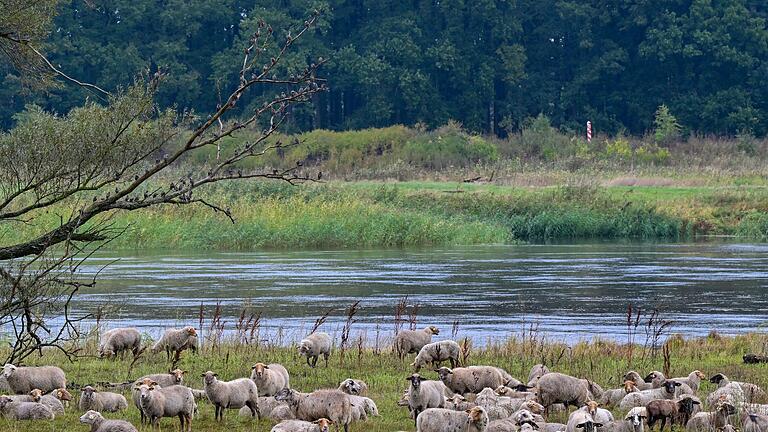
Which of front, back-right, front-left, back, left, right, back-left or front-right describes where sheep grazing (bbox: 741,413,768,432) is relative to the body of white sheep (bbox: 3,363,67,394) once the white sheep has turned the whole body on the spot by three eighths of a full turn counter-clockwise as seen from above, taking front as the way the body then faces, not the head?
front

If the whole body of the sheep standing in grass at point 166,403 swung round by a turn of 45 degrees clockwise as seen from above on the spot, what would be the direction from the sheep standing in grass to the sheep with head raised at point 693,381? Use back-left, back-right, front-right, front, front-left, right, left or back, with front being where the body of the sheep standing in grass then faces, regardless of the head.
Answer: back

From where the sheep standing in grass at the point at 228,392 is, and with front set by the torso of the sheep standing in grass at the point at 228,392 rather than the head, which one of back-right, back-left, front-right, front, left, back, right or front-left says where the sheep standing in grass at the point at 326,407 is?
back-left

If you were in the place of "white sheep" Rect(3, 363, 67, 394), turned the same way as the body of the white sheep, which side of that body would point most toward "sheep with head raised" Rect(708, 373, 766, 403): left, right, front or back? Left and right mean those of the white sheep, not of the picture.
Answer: back

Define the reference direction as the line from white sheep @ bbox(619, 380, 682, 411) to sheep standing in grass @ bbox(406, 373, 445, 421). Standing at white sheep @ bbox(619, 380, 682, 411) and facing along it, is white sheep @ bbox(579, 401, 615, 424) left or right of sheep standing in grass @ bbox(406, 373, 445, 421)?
left

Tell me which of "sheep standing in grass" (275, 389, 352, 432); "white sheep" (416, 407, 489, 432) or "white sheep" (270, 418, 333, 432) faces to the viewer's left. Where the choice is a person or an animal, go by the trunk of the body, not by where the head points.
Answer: the sheep standing in grass

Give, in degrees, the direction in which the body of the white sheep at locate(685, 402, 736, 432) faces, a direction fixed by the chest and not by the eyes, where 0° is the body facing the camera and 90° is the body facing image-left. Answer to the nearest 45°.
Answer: approximately 270°

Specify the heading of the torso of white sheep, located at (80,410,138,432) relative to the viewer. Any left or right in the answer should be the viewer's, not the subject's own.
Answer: facing to the left of the viewer

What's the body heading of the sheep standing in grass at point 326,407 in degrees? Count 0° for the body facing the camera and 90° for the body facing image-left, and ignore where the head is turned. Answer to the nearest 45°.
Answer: approximately 90°
